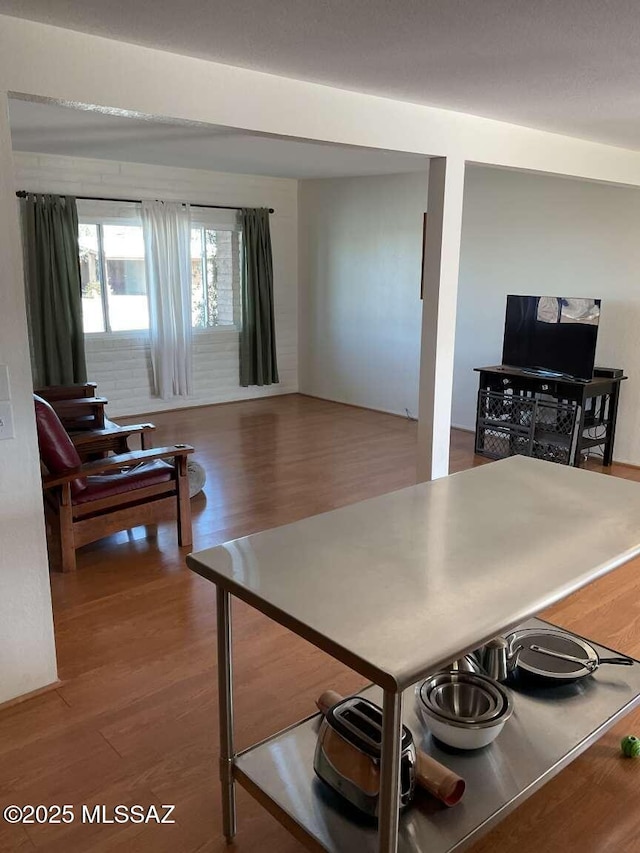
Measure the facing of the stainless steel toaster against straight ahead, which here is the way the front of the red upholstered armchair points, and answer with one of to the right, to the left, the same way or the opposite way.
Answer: to the right

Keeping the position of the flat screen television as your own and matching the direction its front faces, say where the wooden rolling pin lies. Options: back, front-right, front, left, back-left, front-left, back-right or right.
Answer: front-left

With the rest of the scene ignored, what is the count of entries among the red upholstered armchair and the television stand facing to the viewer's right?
1

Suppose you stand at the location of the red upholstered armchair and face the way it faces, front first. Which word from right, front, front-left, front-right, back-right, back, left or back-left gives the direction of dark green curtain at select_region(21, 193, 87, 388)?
left

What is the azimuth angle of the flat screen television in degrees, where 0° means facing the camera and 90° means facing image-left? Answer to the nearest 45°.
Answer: approximately 45°

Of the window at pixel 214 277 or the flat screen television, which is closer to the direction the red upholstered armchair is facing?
the flat screen television

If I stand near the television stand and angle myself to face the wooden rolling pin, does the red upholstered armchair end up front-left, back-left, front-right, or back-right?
front-right

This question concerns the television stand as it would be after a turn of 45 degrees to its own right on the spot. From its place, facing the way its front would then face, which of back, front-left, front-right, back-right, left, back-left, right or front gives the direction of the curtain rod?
front

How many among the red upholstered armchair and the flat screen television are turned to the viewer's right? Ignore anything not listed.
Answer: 1

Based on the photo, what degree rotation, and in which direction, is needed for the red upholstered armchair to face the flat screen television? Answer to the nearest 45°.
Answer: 0° — it already faces it

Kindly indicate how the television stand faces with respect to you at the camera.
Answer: facing the viewer and to the left of the viewer

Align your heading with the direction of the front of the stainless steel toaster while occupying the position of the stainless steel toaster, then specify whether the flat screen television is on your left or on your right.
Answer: on your left

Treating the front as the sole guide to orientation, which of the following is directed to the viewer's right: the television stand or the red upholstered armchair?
the red upholstered armchair

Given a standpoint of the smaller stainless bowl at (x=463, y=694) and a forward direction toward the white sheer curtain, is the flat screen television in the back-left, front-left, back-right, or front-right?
front-right

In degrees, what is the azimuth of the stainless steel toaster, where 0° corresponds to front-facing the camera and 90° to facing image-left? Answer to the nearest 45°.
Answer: approximately 315°

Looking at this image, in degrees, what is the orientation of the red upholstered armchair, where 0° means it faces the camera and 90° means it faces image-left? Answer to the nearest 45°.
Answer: approximately 270°
